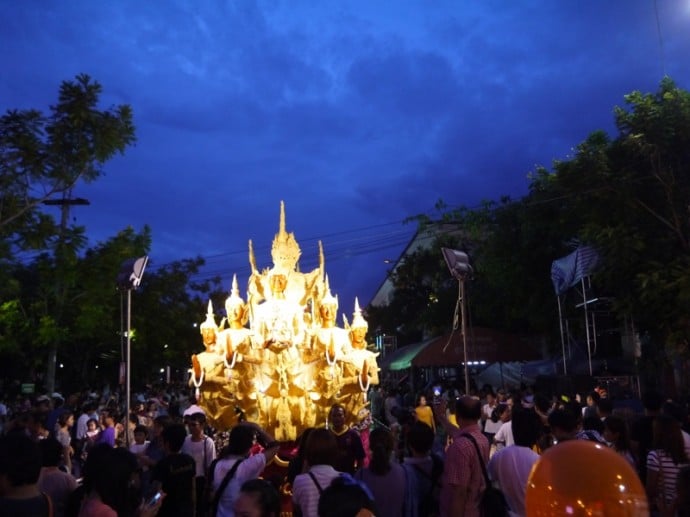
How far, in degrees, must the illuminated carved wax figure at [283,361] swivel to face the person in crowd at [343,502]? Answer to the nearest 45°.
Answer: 0° — it already faces them

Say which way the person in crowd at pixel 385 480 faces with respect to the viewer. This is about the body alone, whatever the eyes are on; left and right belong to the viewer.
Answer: facing away from the viewer

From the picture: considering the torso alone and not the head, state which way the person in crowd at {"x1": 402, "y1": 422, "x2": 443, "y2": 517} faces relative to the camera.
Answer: away from the camera

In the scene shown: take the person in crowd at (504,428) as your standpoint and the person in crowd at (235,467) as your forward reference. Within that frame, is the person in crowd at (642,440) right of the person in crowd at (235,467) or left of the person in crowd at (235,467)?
left

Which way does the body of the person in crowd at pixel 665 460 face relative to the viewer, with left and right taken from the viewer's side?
facing away from the viewer and to the left of the viewer

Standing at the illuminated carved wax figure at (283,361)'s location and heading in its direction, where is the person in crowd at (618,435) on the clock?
The person in crowd is roughly at 11 o'clock from the illuminated carved wax figure.

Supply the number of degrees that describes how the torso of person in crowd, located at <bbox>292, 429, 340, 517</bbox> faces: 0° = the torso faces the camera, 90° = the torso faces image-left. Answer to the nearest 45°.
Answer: approximately 180°

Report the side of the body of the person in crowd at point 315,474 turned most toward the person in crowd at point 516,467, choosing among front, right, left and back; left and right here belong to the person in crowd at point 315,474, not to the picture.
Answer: right

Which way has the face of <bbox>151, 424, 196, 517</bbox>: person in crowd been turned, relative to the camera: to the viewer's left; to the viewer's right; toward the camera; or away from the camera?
away from the camera

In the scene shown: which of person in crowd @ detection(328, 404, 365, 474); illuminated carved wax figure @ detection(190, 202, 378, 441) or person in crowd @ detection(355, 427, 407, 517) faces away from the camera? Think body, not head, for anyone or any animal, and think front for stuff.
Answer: person in crowd @ detection(355, 427, 407, 517)

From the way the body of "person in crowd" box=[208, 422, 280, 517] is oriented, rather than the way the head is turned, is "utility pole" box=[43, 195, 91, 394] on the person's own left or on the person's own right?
on the person's own left
